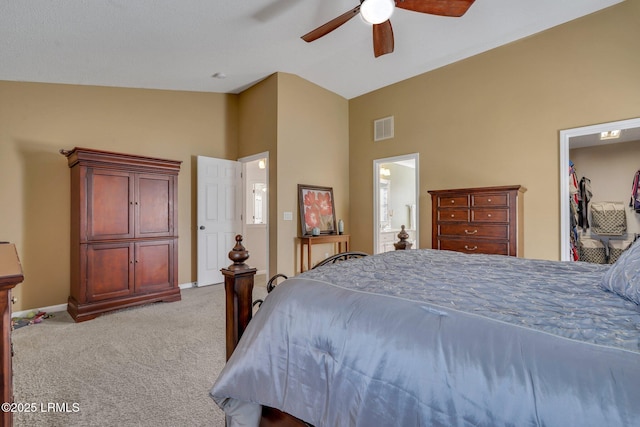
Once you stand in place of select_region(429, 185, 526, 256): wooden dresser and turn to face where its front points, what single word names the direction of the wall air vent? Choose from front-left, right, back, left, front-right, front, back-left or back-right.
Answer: right

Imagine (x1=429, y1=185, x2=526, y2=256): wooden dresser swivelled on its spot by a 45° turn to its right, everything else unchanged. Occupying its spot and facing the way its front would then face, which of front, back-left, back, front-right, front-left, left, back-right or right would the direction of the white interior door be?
front

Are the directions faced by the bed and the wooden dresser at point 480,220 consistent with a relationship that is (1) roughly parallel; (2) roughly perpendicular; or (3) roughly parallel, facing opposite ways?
roughly perpendicular

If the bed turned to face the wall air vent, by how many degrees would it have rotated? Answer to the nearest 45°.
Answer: approximately 45° to its right

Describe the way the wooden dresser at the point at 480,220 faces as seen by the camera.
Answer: facing the viewer and to the left of the viewer

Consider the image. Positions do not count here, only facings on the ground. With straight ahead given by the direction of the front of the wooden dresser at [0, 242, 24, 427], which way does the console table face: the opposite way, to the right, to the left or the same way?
to the right

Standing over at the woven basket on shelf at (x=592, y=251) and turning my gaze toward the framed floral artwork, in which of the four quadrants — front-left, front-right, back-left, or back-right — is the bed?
front-left

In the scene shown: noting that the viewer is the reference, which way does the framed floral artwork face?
facing the viewer and to the right of the viewer

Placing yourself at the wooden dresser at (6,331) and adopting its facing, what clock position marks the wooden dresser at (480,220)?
the wooden dresser at (480,220) is roughly at 12 o'clock from the wooden dresser at (6,331).

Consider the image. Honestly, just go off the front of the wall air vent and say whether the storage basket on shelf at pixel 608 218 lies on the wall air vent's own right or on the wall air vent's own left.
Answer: on the wall air vent's own left

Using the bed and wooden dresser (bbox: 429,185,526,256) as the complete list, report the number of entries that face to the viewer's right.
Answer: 0

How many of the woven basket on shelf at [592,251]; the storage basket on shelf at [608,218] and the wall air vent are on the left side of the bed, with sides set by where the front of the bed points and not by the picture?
0

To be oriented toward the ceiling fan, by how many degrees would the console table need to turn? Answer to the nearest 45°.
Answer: approximately 45° to its right

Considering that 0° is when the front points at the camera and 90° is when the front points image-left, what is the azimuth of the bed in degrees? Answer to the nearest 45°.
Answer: approximately 135°
